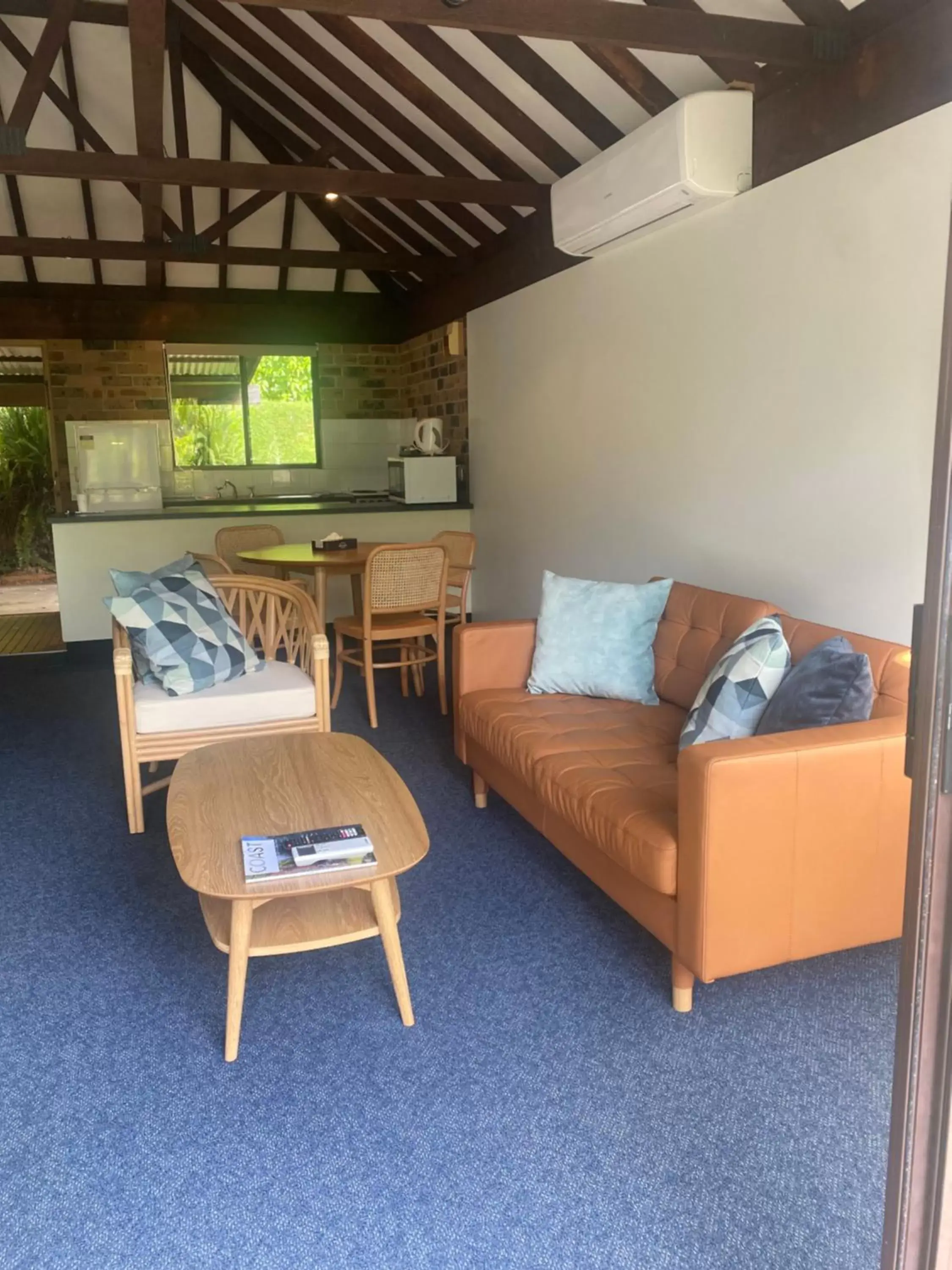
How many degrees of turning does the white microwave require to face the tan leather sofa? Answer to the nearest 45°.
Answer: approximately 90° to its left

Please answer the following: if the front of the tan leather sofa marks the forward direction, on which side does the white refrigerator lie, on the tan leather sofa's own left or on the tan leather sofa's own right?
on the tan leather sofa's own right

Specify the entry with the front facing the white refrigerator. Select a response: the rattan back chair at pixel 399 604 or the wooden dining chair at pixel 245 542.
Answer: the rattan back chair

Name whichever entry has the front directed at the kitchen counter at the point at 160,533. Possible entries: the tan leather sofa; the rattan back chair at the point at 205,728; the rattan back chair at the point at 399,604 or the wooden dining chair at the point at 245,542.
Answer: the rattan back chair at the point at 399,604

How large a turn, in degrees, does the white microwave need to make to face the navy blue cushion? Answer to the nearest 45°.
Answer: approximately 90° to its left

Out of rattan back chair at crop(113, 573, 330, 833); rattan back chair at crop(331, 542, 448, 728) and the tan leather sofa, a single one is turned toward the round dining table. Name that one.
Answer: rattan back chair at crop(331, 542, 448, 728)

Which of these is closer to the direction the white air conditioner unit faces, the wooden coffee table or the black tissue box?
the wooden coffee table

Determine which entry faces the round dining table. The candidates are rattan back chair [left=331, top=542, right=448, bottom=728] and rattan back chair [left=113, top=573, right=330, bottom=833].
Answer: rattan back chair [left=331, top=542, right=448, bottom=728]

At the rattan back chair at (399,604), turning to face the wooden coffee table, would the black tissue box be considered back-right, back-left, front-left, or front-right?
back-right

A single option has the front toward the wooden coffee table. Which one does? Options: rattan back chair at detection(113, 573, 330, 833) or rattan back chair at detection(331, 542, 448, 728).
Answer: rattan back chair at detection(113, 573, 330, 833)
